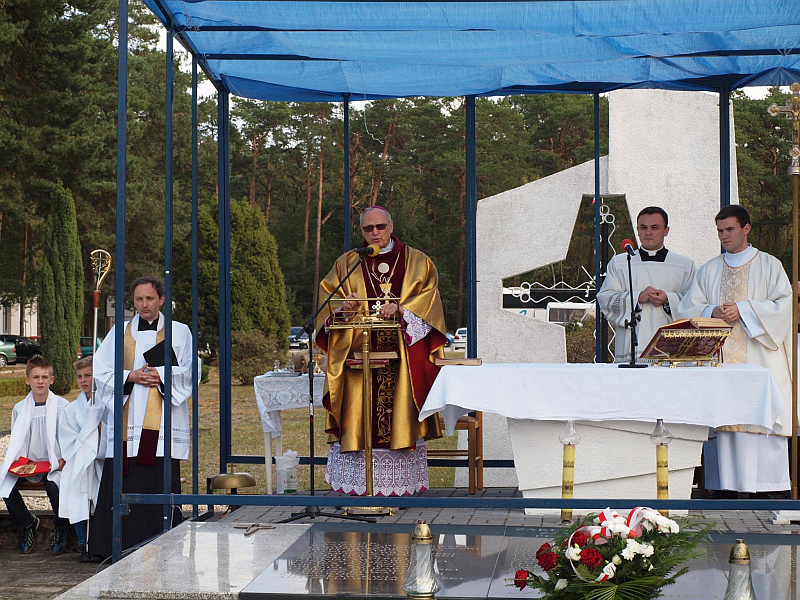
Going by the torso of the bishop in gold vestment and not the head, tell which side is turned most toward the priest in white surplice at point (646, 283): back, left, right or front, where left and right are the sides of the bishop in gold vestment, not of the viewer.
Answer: left

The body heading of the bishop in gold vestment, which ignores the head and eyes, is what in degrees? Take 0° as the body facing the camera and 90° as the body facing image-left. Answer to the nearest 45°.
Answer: approximately 0°

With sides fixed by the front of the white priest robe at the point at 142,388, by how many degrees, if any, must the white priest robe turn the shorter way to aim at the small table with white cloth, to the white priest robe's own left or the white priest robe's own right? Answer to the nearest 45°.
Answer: approximately 135° to the white priest robe's own left

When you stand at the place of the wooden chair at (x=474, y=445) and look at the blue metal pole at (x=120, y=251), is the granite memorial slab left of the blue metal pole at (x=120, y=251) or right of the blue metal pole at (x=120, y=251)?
left

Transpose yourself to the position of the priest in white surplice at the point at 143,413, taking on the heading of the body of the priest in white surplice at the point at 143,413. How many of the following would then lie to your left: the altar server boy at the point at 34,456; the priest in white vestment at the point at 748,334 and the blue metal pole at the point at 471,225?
2
